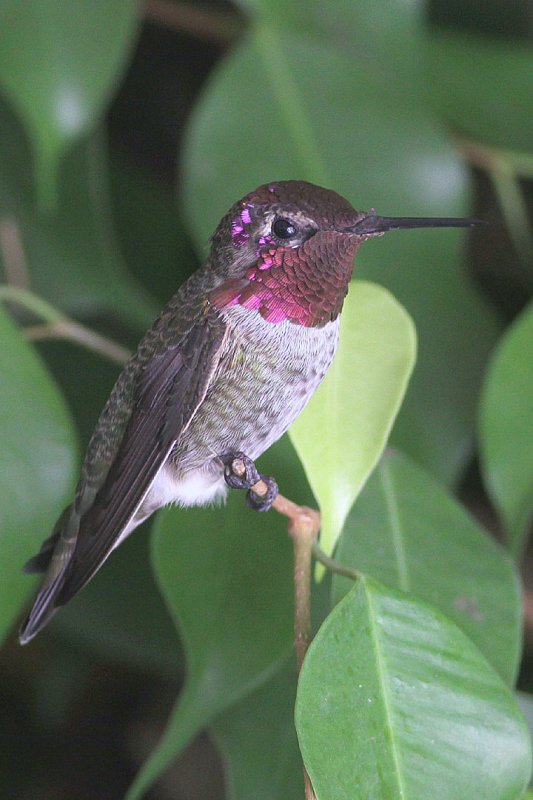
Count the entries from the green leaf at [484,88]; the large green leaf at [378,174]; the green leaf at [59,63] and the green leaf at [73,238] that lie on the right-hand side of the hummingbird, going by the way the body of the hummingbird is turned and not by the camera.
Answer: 0

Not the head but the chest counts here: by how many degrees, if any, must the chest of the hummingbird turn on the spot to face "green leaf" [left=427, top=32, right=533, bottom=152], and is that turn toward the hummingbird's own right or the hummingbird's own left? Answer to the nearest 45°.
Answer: approximately 90° to the hummingbird's own left

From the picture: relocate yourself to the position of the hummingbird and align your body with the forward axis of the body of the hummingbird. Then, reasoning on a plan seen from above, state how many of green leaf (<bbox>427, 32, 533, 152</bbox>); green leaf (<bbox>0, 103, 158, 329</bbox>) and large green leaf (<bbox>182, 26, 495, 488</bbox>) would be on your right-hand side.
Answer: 0

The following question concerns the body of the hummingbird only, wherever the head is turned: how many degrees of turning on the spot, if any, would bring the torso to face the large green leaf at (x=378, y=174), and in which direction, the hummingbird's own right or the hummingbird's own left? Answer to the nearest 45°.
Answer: approximately 90° to the hummingbird's own left

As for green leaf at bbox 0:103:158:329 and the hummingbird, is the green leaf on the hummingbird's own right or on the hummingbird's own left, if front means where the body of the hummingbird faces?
on the hummingbird's own left

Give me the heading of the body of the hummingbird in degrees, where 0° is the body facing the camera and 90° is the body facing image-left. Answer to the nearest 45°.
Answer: approximately 270°
